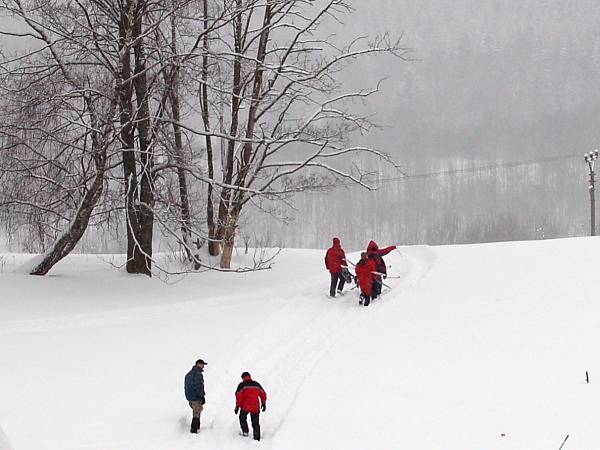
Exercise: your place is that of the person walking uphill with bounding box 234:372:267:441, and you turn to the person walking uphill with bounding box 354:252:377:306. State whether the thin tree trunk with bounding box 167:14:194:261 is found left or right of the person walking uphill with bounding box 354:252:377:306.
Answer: left

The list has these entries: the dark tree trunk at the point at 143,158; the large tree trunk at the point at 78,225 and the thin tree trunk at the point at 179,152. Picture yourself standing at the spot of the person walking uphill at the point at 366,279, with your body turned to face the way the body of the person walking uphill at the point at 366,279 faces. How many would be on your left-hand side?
3

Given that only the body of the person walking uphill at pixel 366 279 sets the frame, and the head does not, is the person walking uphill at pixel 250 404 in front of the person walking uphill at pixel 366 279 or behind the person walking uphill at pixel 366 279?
behind

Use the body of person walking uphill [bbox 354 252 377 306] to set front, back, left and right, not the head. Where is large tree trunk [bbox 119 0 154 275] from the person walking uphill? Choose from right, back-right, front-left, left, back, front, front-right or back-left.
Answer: left

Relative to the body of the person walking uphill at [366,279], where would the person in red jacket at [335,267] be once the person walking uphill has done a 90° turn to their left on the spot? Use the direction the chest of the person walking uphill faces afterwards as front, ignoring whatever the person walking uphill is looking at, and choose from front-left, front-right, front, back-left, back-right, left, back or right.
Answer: front-right

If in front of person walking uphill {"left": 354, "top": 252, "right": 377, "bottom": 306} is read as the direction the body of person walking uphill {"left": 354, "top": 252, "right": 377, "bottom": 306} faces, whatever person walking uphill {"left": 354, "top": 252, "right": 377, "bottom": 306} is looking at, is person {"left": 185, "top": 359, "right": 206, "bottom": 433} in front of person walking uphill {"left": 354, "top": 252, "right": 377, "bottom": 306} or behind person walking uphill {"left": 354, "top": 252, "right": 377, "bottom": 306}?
behind

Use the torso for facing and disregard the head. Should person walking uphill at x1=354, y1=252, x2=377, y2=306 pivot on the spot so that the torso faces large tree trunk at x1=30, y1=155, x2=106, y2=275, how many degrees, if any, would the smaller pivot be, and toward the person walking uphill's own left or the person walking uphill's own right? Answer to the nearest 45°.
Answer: approximately 90° to the person walking uphill's own left

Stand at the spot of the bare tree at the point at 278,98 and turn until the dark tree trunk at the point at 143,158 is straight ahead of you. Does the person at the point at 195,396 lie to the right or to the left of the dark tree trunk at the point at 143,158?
left

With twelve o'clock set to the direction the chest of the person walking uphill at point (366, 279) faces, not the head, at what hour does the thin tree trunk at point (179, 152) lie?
The thin tree trunk is roughly at 9 o'clock from the person walking uphill.

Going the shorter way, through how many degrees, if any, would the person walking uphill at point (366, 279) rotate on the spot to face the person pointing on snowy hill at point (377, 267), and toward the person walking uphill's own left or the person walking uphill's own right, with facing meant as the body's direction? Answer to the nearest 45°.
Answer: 0° — they already face them

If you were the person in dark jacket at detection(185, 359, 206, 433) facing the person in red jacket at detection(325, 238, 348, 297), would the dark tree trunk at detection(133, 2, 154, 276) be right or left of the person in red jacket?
left

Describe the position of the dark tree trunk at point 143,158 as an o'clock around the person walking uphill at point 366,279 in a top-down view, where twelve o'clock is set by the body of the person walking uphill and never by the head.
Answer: The dark tree trunk is roughly at 9 o'clock from the person walking uphill.

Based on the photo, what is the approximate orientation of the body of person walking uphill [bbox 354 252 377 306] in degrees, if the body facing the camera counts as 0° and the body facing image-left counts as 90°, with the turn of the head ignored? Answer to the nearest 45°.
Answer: approximately 180°
